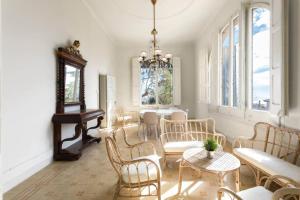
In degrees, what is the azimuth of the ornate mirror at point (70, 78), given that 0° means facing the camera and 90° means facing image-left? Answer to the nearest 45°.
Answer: approximately 315°

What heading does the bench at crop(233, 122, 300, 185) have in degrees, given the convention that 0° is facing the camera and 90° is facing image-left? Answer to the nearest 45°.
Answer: approximately 45°

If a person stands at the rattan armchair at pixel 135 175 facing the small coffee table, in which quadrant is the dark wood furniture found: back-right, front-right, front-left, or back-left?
back-left

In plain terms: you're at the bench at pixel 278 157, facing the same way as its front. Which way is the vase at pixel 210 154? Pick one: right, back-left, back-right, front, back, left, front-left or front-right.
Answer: front

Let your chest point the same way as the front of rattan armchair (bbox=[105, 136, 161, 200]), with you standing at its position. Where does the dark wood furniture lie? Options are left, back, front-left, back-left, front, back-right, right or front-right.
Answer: back-left

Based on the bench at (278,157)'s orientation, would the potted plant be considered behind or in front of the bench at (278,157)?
in front

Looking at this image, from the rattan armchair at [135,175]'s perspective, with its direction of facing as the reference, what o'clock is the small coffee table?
The small coffee table is roughly at 12 o'clock from the rattan armchair.

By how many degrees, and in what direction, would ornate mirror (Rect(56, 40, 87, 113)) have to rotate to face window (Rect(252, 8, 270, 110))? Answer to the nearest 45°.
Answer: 0° — it already faces it

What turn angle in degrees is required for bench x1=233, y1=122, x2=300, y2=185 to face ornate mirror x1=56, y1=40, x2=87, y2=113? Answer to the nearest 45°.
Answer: approximately 45° to its right

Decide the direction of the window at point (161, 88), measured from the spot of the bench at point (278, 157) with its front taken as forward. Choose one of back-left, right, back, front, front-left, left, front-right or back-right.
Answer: right

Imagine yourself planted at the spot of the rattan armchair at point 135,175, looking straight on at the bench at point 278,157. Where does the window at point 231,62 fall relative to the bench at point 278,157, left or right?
left

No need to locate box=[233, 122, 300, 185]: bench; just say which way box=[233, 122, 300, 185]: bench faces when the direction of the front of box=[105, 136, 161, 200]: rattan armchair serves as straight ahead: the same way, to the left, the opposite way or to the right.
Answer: the opposite way

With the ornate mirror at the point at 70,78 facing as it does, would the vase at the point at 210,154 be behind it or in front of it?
in front

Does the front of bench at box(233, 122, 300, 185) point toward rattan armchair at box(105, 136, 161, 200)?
yes

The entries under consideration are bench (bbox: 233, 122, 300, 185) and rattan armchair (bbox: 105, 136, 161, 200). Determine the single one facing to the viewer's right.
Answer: the rattan armchair

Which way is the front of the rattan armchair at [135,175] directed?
to the viewer's right

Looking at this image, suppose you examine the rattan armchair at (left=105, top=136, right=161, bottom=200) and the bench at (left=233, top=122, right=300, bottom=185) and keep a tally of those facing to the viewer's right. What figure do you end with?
1
